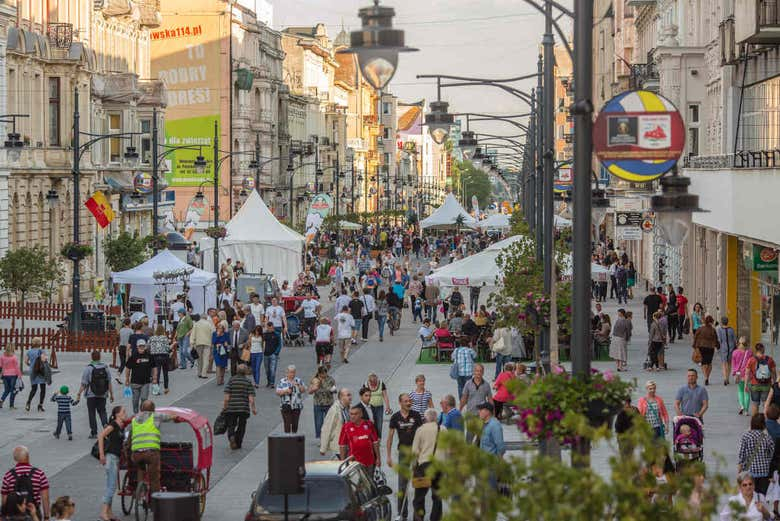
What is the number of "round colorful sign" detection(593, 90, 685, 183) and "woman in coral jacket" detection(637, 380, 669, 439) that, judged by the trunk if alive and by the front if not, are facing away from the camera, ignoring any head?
0

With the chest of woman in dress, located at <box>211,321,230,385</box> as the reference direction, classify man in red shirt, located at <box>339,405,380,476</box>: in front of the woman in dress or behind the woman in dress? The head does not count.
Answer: in front

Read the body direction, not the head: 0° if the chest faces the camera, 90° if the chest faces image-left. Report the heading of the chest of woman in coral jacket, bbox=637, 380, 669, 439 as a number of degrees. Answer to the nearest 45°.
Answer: approximately 0°

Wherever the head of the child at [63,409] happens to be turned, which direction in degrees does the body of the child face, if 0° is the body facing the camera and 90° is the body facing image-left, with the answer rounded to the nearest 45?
approximately 180°

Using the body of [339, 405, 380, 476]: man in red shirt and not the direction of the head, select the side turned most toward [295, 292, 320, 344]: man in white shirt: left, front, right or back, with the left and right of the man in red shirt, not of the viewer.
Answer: back
